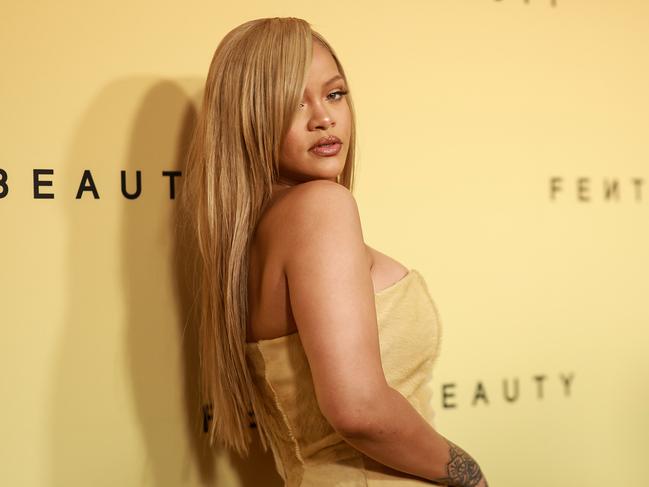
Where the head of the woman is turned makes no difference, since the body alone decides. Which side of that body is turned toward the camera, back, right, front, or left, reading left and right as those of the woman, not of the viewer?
right
